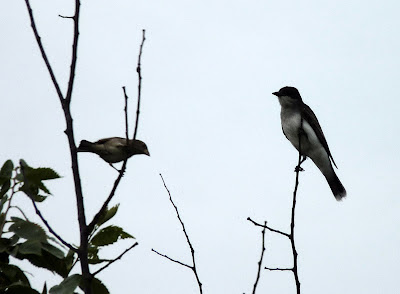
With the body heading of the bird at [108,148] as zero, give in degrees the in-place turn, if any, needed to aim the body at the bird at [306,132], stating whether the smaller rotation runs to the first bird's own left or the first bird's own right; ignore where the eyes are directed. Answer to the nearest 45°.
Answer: approximately 45° to the first bird's own left

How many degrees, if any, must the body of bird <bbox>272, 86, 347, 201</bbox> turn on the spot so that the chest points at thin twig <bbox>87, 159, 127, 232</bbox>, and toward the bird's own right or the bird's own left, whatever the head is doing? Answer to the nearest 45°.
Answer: approximately 45° to the bird's own right

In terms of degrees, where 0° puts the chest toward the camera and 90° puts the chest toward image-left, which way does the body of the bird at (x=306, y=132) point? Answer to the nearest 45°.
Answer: approximately 45°

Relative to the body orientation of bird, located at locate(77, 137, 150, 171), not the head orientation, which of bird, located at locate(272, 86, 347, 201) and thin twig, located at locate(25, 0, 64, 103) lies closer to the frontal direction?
the bird

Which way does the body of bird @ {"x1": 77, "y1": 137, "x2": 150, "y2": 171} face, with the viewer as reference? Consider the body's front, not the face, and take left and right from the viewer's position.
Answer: facing to the right of the viewer

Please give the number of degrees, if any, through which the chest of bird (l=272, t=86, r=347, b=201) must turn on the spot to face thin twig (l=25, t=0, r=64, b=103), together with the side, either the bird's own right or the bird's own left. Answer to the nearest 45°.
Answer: approximately 45° to the bird's own right

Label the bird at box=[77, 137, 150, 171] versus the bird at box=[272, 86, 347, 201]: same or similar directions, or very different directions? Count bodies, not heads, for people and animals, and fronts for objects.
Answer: very different directions

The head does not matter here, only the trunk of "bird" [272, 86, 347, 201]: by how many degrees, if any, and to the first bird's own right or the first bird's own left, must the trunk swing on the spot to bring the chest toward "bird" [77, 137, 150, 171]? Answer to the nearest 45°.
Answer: approximately 45° to the first bird's own right

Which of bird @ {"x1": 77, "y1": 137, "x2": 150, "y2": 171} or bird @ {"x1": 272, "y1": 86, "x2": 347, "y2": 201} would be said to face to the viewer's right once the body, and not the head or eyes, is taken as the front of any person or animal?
bird @ {"x1": 77, "y1": 137, "x2": 150, "y2": 171}

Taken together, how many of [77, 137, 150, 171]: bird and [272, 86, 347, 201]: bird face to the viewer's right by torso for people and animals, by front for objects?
1
